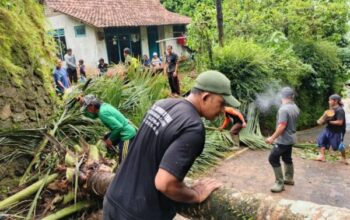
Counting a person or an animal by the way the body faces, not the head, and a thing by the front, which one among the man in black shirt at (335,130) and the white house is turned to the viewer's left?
the man in black shirt

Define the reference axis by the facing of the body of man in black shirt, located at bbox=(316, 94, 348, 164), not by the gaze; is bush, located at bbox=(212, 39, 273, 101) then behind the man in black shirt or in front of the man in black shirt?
in front

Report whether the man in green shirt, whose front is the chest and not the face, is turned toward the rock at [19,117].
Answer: yes

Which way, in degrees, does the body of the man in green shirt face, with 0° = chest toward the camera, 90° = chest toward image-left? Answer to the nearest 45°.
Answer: approximately 90°

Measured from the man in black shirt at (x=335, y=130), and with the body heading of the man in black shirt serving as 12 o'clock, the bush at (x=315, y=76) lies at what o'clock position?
The bush is roughly at 3 o'clock from the man in black shirt.

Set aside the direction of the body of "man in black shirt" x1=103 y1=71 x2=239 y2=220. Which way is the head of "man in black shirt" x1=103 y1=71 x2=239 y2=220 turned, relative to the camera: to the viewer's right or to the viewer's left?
to the viewer's right

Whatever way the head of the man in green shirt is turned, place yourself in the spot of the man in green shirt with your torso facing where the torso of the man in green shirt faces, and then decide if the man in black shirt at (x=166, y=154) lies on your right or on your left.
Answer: on your left

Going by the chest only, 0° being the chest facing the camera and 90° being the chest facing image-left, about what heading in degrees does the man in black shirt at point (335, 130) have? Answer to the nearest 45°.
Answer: approximately 90°

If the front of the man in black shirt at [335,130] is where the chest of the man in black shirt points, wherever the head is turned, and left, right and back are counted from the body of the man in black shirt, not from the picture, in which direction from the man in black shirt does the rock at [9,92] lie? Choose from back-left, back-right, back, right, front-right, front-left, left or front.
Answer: front-left

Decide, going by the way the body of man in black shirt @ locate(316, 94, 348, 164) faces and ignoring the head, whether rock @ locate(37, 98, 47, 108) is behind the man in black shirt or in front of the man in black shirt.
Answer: in front

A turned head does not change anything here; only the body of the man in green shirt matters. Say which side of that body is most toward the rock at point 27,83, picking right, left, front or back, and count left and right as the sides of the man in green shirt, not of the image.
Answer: front

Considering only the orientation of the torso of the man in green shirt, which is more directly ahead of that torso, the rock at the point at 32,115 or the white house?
the rock

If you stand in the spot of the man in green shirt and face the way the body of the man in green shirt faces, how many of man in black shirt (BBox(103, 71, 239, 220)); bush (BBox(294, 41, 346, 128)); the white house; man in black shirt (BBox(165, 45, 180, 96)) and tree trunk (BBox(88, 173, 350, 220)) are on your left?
2
